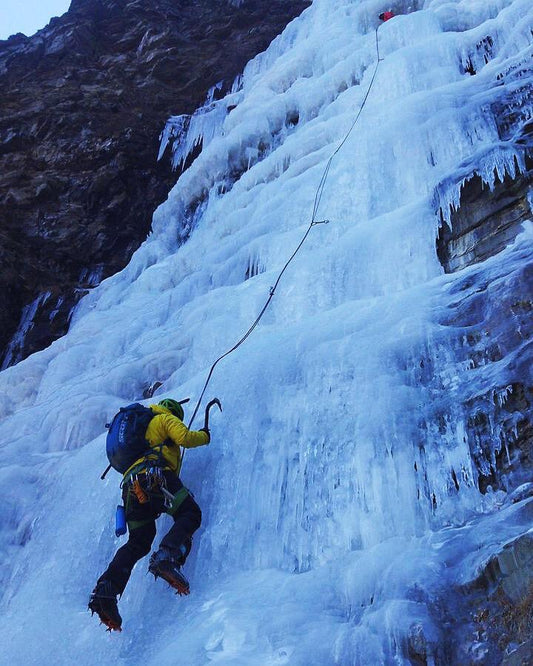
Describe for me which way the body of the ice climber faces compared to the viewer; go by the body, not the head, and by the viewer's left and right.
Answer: facing away from the viewer and to the right of the viewer
